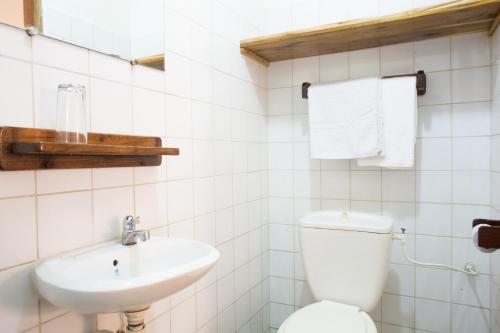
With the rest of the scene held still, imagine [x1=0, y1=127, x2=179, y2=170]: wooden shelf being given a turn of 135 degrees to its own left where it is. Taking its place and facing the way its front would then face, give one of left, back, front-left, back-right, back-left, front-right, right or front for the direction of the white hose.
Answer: right

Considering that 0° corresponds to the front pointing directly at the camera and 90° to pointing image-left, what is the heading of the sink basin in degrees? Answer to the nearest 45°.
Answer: approximately 315°

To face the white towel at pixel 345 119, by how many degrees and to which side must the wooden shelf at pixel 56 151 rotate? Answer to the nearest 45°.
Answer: approximately 45° to its left

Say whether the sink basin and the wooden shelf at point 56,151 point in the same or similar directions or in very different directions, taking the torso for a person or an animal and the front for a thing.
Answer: same or similar directions

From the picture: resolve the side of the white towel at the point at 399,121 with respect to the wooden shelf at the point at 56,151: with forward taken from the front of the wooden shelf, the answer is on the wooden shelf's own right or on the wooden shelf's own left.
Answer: on the wooden shelf's own left

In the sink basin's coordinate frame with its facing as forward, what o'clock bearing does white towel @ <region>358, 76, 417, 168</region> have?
The white towel is roughly at 10 o'clock from the sink basin.

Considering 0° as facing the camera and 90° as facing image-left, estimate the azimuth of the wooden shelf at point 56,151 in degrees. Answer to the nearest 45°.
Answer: approximately 315°

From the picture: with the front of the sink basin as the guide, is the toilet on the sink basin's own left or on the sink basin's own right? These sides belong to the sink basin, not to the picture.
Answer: on the sink basin's own left

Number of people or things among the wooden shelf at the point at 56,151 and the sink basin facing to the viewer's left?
0
